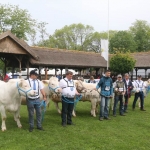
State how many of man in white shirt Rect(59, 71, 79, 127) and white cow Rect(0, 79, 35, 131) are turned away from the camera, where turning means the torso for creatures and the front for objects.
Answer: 0

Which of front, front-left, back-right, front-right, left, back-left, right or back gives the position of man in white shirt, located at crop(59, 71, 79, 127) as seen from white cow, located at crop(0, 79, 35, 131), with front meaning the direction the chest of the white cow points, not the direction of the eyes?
front-left

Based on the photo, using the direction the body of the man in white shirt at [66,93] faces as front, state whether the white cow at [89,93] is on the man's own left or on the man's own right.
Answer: on the man's own left

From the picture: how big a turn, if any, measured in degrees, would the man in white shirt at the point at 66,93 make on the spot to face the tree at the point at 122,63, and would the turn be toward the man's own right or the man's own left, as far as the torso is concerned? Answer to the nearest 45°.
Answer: approximately 135° to the man's own left

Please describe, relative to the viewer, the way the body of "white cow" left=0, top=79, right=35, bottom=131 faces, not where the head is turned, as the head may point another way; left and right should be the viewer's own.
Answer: facing the viewer and to the right of the viewer

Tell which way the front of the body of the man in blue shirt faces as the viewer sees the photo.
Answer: toward the camera

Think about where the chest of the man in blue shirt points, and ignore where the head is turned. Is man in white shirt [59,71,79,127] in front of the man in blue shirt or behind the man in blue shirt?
in front

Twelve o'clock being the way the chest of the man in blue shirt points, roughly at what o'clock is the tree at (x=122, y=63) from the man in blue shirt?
The tree is roughly at 6 o'clock from the man in blue shirt.

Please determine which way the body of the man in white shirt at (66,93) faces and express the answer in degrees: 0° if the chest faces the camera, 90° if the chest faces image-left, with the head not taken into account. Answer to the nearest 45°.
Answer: approximately 315°
